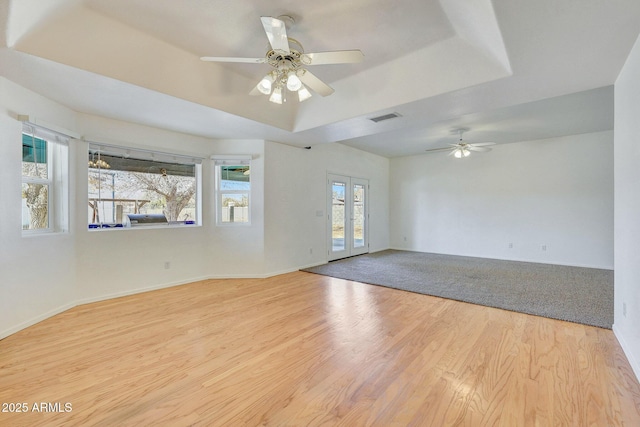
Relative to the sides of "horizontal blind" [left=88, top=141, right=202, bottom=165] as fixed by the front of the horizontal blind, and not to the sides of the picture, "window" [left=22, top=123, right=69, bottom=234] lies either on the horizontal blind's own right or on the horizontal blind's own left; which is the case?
on the horizontal blind's own right

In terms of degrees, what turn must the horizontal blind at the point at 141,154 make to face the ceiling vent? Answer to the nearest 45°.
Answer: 0° — it already faces it

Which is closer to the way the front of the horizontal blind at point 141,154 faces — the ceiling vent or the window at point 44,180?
the ceiling vent

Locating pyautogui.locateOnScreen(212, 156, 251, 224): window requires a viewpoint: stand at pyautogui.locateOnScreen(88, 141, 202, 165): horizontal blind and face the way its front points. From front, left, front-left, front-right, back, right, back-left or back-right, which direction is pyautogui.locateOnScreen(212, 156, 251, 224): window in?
front-left

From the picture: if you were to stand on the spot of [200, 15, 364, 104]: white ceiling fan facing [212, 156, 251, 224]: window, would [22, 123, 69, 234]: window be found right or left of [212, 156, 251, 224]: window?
left

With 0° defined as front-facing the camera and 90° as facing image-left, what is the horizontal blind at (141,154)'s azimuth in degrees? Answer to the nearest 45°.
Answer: approximately 315°

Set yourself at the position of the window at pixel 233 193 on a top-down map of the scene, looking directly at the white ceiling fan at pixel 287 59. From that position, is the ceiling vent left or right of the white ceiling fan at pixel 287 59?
left

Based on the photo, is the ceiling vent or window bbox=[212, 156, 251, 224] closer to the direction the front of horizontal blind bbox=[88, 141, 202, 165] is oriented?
the ceiling vent

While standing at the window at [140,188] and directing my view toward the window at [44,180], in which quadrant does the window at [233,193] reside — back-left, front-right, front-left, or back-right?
back-left

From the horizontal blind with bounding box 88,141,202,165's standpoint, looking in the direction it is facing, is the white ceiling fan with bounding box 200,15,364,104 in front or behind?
in front
